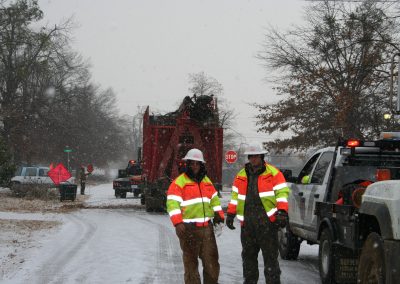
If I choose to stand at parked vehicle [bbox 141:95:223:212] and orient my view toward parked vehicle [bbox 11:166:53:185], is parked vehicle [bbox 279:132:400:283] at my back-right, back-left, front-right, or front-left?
back-left

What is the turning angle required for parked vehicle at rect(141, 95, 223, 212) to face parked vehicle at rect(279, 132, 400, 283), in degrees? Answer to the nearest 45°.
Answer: approximately 180°

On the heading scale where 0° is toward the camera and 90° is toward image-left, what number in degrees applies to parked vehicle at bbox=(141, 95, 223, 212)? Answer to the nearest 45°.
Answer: approximately 180°
